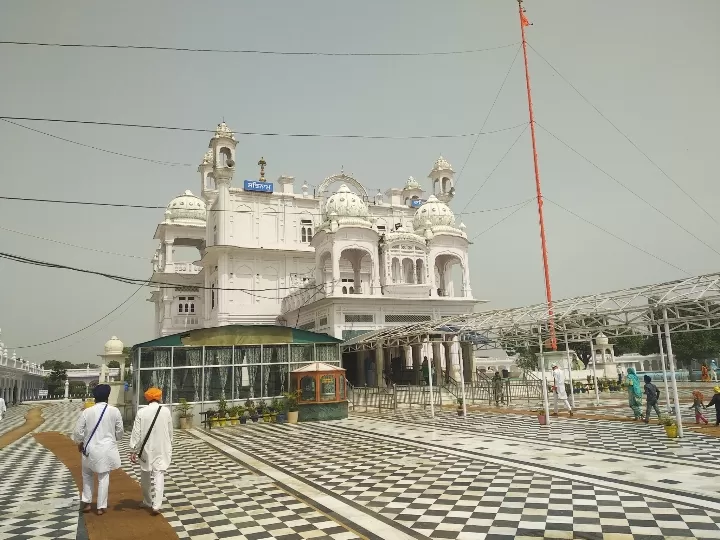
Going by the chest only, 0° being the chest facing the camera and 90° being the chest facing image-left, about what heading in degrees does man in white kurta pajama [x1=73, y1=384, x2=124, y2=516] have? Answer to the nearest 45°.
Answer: approximately 180°

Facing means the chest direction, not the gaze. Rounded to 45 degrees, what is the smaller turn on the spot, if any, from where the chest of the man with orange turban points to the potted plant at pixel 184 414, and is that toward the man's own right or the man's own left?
0° — they already face it

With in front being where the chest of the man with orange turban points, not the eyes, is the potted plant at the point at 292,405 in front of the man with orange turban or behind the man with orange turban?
in front

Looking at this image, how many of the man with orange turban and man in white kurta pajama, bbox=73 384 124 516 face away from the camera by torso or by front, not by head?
2

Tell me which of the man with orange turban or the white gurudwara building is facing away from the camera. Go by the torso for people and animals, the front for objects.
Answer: the man with orange turban

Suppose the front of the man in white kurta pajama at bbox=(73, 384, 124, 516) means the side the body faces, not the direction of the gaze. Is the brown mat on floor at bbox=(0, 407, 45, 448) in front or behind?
in front

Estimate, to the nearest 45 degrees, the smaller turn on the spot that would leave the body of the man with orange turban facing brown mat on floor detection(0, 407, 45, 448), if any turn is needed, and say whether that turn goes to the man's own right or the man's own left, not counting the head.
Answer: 0° — they already face it

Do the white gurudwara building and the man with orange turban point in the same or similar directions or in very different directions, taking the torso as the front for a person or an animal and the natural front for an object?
very different directions

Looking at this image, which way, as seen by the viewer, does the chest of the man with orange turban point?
away from the camera

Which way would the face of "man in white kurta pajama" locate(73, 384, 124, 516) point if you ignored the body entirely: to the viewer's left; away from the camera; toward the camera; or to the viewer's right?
away from the camera

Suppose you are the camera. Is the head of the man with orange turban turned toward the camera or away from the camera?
away from the camera

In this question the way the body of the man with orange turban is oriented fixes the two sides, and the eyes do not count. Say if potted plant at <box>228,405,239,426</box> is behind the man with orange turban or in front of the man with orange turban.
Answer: in front
